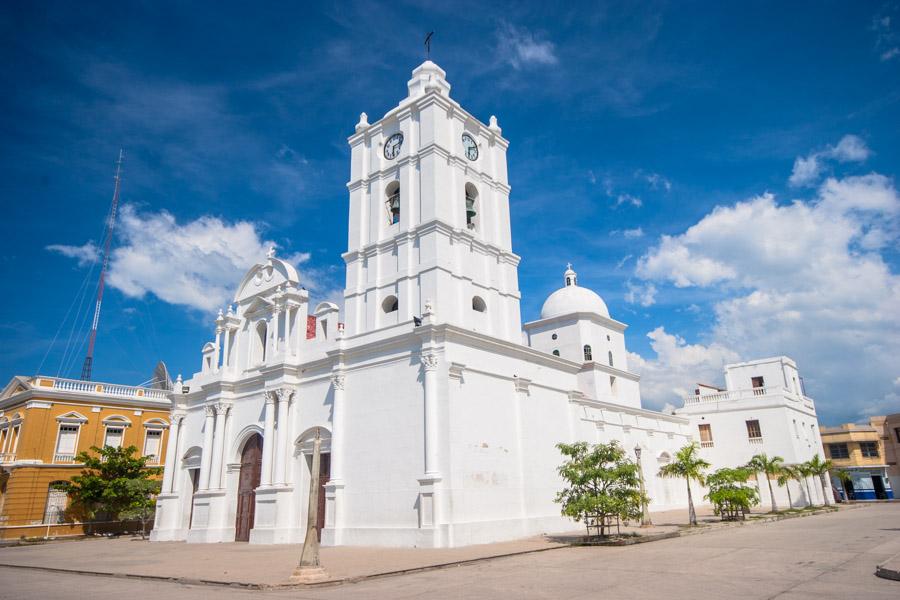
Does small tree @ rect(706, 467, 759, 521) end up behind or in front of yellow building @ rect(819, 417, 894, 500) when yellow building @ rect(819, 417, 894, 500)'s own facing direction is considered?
in front

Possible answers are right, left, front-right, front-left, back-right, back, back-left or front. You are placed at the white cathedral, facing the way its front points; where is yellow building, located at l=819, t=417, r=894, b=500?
back

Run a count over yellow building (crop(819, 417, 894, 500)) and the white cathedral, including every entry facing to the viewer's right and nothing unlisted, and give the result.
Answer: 0

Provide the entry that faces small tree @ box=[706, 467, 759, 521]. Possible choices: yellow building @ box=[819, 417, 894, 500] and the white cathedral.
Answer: the yellow building

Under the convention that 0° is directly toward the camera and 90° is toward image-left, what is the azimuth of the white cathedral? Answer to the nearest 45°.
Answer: approximately 45°

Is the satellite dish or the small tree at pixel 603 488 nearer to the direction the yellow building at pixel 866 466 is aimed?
the small tree

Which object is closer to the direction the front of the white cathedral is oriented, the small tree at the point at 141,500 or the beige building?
the small tree

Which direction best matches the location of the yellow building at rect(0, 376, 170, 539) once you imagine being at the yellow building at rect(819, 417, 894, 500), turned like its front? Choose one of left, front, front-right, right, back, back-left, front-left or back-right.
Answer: front-right

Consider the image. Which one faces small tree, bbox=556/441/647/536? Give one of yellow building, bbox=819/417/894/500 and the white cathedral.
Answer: the yellow building

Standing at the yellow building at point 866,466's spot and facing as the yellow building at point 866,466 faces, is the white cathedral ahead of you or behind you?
ahead

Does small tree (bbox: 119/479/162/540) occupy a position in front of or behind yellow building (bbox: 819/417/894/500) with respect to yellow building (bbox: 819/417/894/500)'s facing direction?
in front

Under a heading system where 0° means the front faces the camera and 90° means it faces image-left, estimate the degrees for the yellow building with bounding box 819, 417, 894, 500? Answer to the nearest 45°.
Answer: approximately 0°
